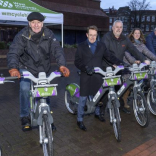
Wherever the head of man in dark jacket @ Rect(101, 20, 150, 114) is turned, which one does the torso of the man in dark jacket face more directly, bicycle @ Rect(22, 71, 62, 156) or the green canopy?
the bicycle

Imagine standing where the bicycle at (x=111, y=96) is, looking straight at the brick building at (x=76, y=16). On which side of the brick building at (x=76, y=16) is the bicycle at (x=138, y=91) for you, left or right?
right

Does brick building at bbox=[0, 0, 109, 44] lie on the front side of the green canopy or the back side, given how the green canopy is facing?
on the back side

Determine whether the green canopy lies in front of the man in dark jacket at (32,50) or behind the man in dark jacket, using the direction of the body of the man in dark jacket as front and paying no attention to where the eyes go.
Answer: behind
